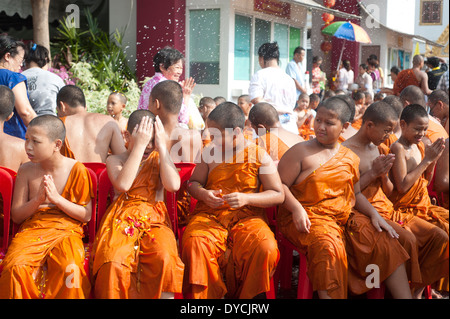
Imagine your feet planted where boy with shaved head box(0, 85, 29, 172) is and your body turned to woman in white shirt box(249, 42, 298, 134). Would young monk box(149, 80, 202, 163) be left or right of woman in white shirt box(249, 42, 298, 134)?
right

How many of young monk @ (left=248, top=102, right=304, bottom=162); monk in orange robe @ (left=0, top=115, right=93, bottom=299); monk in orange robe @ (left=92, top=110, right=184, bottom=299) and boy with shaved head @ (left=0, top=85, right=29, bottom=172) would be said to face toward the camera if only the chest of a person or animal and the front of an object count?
2

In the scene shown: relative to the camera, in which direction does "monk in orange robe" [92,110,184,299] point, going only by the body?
toward the camera

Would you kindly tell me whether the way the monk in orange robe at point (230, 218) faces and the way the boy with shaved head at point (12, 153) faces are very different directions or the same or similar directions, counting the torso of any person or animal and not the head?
very different directions

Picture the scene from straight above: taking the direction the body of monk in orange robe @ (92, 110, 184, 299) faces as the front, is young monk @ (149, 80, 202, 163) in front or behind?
behind

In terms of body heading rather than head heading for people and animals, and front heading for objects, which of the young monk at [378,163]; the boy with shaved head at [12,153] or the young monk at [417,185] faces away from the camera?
the boy with shaved head

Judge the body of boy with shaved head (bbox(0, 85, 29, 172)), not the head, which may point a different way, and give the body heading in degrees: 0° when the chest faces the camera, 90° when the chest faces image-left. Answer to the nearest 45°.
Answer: approximately 180°

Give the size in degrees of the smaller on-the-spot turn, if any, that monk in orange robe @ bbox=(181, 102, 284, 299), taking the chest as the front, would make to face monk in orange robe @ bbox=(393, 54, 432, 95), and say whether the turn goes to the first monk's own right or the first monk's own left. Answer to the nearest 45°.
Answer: approximately 135° to the first monk's own left

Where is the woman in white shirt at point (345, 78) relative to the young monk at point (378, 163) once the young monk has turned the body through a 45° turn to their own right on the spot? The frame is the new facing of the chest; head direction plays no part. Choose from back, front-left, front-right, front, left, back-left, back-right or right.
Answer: back

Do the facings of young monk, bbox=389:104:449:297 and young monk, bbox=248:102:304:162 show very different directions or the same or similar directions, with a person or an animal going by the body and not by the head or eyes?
very different directions

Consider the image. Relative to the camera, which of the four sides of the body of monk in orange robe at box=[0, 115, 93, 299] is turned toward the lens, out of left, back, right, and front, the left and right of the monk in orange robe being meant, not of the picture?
front

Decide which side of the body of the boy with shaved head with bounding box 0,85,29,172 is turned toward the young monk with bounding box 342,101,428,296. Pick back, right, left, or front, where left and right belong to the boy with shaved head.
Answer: right

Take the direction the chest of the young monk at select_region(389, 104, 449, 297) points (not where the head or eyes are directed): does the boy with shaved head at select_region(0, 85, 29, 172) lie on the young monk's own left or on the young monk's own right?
on the young monk's own right

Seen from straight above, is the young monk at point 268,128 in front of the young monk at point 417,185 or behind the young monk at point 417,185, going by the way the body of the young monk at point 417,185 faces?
behind

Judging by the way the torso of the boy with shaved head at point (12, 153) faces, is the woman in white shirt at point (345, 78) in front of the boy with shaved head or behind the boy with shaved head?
in front

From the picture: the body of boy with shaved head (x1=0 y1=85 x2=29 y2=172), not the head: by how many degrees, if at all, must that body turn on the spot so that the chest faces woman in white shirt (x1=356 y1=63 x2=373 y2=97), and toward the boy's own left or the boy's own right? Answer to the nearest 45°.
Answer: approximately 45° to the boy's own right

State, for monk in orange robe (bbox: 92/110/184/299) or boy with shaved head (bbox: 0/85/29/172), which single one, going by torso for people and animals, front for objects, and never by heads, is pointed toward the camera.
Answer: the monk in orange robe

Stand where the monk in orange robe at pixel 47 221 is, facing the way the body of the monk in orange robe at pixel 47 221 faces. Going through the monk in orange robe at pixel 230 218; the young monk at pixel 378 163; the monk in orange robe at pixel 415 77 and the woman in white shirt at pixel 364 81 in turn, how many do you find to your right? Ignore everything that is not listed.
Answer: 0
